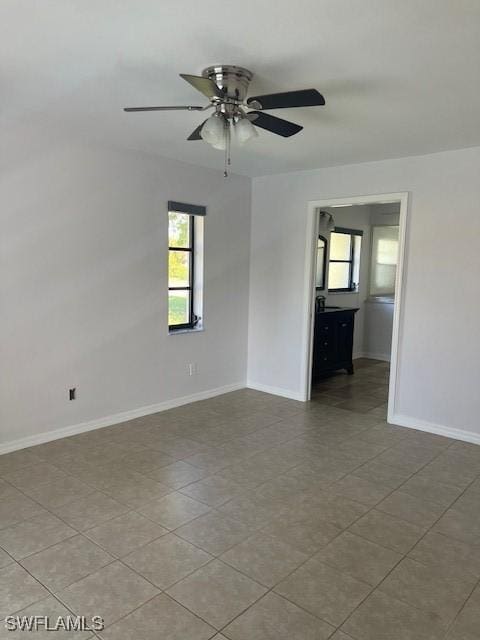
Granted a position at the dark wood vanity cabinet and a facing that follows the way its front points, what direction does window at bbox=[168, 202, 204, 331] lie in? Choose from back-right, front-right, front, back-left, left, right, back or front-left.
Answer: right

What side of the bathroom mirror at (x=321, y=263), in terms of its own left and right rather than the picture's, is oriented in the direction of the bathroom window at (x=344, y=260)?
left

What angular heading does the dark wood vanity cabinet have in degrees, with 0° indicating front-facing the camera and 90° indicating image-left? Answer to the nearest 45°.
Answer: approximately 315°

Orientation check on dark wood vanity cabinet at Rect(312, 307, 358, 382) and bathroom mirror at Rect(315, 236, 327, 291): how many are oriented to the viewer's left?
0

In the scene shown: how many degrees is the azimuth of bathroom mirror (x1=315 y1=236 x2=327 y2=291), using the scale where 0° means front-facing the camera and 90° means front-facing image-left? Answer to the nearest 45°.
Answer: approximately 315°

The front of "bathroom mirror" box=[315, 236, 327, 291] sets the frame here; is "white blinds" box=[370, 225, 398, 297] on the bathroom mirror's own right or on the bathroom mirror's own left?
on the bathroom mirror's own left

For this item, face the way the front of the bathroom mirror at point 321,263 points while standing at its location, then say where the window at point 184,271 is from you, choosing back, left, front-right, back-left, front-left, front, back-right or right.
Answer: right
